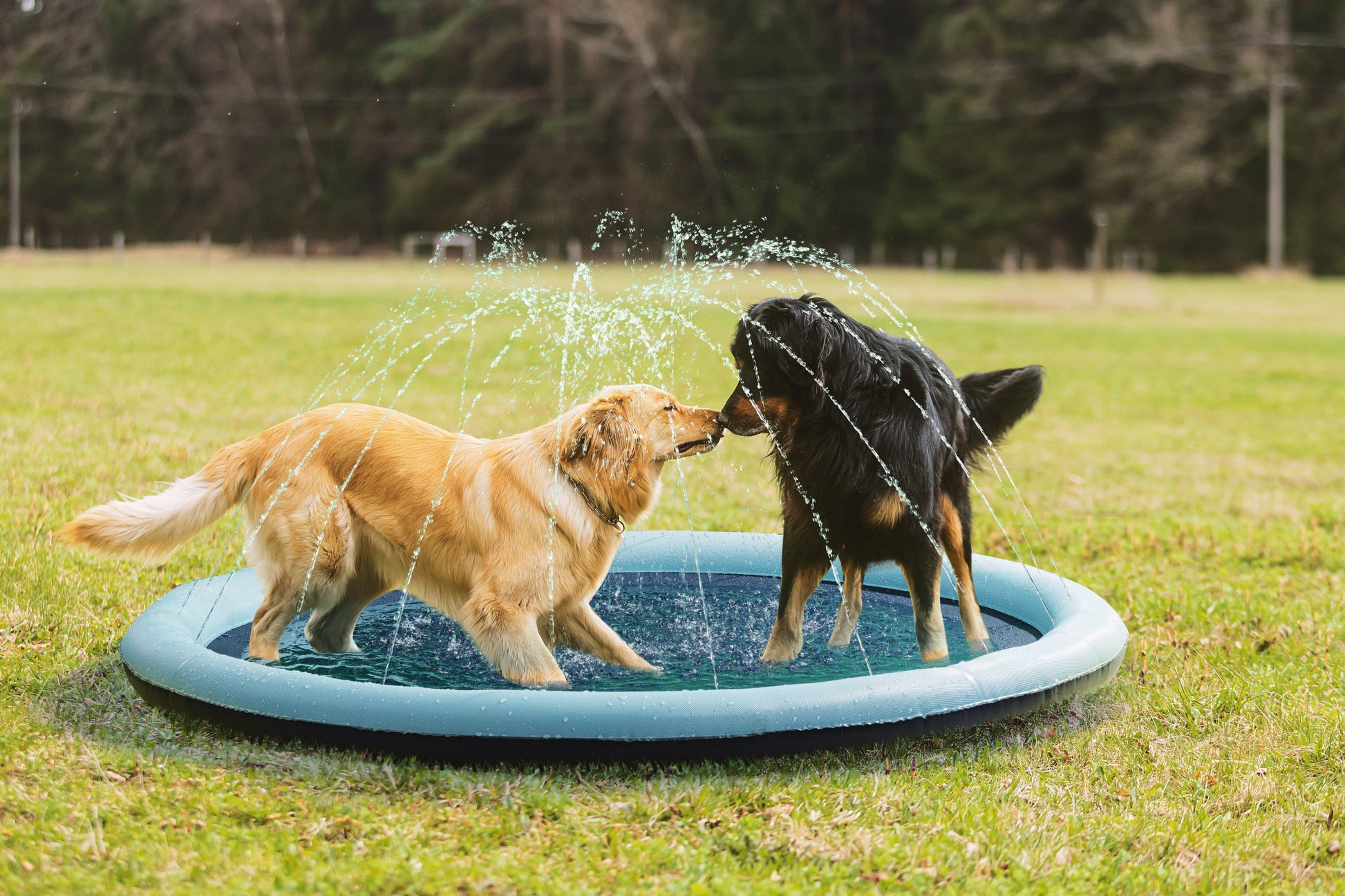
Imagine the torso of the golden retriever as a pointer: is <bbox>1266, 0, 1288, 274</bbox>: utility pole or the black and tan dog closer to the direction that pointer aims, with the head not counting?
the black and tan dog

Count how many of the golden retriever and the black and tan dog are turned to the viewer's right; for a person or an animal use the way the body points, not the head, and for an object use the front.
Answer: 1

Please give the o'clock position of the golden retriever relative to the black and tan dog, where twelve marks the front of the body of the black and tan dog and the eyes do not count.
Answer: The golden retriever is roughly at 1 o'clock from the black and tan dog.

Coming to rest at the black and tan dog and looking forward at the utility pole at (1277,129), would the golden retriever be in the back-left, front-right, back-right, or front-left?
back-left

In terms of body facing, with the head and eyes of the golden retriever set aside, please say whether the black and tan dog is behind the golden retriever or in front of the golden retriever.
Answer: in front

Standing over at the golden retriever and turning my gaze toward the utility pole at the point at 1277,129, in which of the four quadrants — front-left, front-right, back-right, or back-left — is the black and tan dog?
front-right

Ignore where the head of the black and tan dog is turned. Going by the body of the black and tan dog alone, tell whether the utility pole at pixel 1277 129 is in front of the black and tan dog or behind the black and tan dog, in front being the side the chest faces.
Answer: behind

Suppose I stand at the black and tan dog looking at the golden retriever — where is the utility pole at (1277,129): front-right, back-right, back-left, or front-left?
back-right

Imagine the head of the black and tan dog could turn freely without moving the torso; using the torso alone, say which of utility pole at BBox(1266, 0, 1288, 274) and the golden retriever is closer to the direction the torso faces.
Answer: the golden retriever

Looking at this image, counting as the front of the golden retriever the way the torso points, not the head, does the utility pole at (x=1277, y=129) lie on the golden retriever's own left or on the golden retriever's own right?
on the golden retriever's own left

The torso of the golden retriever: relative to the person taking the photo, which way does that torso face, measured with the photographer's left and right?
facing to the right of the viewer

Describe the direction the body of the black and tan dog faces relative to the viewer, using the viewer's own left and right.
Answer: facing the viewer and to the left of the viewer
